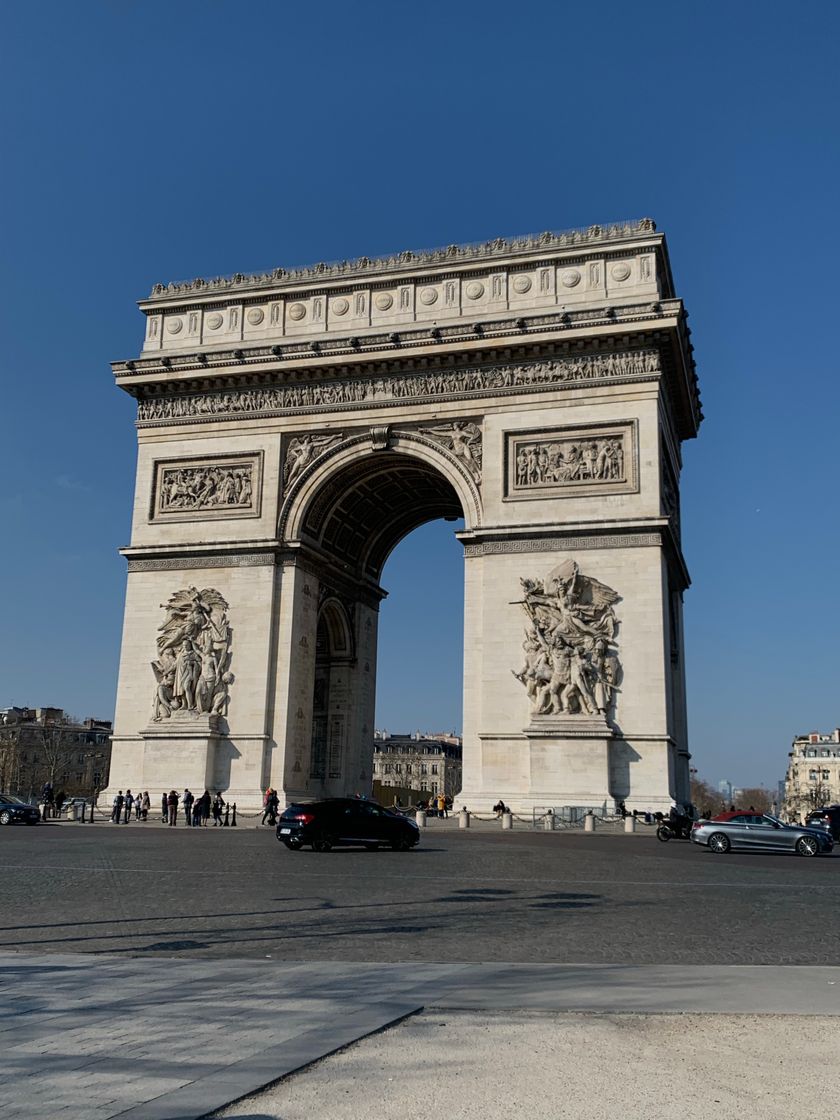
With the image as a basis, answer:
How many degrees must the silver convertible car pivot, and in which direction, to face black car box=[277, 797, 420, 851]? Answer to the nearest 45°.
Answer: approximately 135° to its right

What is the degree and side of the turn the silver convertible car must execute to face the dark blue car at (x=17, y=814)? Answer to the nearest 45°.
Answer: approximately 180°

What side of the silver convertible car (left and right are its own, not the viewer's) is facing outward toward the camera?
right

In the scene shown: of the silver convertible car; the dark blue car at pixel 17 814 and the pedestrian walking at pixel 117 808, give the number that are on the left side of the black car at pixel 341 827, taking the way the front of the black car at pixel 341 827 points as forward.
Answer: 2

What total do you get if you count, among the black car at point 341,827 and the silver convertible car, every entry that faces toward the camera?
0

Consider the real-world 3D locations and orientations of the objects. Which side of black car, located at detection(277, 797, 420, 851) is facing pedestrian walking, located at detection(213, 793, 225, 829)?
left

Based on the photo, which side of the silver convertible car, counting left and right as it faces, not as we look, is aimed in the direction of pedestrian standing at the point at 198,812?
back

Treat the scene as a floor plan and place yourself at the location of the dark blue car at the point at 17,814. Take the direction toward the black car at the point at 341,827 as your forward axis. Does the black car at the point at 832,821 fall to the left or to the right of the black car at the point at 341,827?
left

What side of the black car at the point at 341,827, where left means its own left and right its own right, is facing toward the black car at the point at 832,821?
front

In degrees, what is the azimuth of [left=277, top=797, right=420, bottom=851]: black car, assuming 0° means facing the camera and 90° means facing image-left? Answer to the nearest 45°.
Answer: approximately 225°

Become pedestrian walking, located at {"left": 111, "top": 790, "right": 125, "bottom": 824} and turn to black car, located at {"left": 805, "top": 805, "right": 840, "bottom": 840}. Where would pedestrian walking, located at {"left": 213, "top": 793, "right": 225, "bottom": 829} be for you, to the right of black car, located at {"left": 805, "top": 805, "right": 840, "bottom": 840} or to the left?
right

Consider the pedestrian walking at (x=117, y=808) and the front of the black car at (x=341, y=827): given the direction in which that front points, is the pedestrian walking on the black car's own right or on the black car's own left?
on the black car's own left
